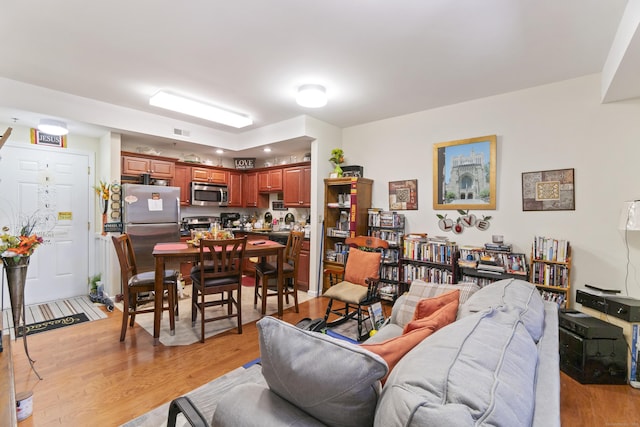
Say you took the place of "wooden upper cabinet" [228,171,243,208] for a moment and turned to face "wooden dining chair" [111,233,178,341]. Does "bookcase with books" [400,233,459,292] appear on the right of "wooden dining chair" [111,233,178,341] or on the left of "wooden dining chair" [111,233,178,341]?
left

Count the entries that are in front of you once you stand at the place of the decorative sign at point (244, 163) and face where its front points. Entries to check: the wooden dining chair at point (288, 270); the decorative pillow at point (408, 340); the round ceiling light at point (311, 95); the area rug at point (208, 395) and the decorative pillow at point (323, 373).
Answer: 5

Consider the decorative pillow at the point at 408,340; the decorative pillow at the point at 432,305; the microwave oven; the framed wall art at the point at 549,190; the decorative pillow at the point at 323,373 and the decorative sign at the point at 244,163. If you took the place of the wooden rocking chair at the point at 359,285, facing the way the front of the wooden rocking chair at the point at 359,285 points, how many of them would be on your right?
2

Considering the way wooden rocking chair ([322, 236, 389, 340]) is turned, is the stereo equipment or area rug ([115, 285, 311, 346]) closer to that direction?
the area rug

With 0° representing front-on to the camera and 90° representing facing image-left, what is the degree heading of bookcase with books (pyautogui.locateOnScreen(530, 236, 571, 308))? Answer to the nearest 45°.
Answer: approximately 45°

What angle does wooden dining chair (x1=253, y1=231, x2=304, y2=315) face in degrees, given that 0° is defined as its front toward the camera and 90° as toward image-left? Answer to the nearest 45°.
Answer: approximately 90°

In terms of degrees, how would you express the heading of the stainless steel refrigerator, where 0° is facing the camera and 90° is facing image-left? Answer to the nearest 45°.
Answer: approximately 0°

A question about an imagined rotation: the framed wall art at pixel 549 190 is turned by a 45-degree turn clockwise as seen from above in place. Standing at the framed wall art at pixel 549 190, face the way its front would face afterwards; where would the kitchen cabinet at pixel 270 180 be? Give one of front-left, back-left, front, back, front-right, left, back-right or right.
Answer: front

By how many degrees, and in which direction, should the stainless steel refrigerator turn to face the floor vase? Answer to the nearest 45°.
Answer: approximately 45° to its right

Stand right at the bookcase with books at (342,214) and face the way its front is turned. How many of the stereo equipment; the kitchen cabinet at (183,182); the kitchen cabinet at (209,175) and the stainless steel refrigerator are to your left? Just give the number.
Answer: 1

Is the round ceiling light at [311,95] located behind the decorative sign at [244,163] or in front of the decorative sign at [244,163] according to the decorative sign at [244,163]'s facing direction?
in front

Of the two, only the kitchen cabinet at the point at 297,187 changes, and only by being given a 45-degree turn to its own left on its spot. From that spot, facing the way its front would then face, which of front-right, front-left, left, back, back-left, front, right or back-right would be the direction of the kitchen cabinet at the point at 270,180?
back-right

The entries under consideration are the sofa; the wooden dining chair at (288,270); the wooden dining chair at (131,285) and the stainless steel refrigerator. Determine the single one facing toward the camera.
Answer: the stainless steel refrigerator

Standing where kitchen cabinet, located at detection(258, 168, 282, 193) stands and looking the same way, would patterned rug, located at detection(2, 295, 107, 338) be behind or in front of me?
in front

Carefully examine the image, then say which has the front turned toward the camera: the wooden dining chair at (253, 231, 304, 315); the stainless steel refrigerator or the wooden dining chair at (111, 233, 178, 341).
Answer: the stainless steel refrigerator

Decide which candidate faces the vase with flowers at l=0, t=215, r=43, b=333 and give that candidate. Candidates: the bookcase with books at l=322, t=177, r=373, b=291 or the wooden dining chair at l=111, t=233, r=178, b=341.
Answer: the bookcase with books

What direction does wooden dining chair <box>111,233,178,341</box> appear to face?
to the viewer's right

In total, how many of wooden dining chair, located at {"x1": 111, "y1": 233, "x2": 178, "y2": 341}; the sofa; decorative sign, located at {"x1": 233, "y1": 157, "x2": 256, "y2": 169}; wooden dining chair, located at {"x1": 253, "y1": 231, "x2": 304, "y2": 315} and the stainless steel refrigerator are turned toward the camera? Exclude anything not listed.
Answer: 2
